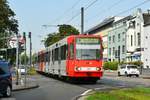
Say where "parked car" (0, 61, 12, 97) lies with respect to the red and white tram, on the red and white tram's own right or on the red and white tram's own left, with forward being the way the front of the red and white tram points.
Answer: on the red and white tram's own right

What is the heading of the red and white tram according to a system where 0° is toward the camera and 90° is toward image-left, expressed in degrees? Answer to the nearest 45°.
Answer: approximately 315°
